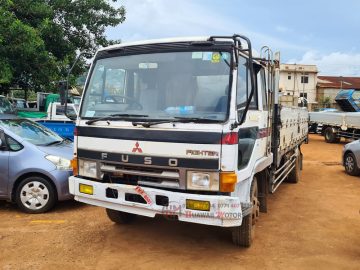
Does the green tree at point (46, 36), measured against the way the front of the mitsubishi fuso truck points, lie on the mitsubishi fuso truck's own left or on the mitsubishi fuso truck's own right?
on the mitsubishi fuso truck's own right

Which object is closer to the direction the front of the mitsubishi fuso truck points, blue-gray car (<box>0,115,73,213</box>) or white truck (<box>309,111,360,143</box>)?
the blue-gray car

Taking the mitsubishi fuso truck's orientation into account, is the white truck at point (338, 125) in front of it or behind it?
behind

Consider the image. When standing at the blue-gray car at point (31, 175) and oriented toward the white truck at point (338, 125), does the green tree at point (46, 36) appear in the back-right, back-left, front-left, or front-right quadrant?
front-left

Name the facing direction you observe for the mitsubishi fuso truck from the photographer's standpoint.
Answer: facing the viewer and to the left of the viewer

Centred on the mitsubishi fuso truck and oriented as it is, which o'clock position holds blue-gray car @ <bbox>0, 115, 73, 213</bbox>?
The blue-gray car is roughly at 3 o'clock from the mitsubishi fuso truck.

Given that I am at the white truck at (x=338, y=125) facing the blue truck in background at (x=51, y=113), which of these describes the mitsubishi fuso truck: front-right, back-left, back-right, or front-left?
front-left
